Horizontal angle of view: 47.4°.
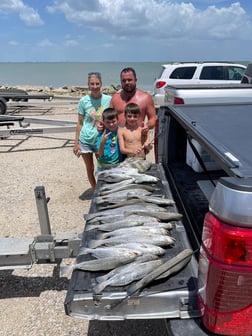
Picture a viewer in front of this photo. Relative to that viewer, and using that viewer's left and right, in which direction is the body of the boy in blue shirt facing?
facing the viewer

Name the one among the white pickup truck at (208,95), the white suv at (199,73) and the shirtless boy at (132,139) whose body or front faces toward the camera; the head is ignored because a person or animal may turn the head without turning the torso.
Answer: the shirtless boy

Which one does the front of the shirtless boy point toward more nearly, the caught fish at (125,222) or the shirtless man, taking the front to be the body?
the caught fish

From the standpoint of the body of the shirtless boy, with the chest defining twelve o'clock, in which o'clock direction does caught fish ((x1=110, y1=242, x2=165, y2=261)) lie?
The caught fish is roughly at 12 o'clock from the shirtless boy.

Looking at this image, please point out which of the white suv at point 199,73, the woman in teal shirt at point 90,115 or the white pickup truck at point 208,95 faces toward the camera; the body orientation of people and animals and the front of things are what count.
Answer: the woman in teal shirt

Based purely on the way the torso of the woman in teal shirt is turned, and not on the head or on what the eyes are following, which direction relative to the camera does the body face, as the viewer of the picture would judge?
toward the camera

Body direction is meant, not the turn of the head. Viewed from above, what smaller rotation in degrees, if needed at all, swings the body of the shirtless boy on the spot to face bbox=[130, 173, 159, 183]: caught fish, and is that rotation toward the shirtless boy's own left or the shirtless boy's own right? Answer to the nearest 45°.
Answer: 0° — they already face it

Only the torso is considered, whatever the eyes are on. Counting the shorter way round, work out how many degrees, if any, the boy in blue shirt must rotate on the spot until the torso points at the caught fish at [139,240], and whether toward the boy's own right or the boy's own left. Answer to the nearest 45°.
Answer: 0° — they already face it

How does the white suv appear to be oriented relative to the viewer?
to the viewer's right

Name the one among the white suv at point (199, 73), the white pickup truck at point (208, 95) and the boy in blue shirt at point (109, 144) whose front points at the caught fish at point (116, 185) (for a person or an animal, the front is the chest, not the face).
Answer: the boy in blue shirt

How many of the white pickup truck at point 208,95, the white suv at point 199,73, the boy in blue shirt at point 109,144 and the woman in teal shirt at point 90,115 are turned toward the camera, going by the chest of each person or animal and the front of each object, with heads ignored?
2
